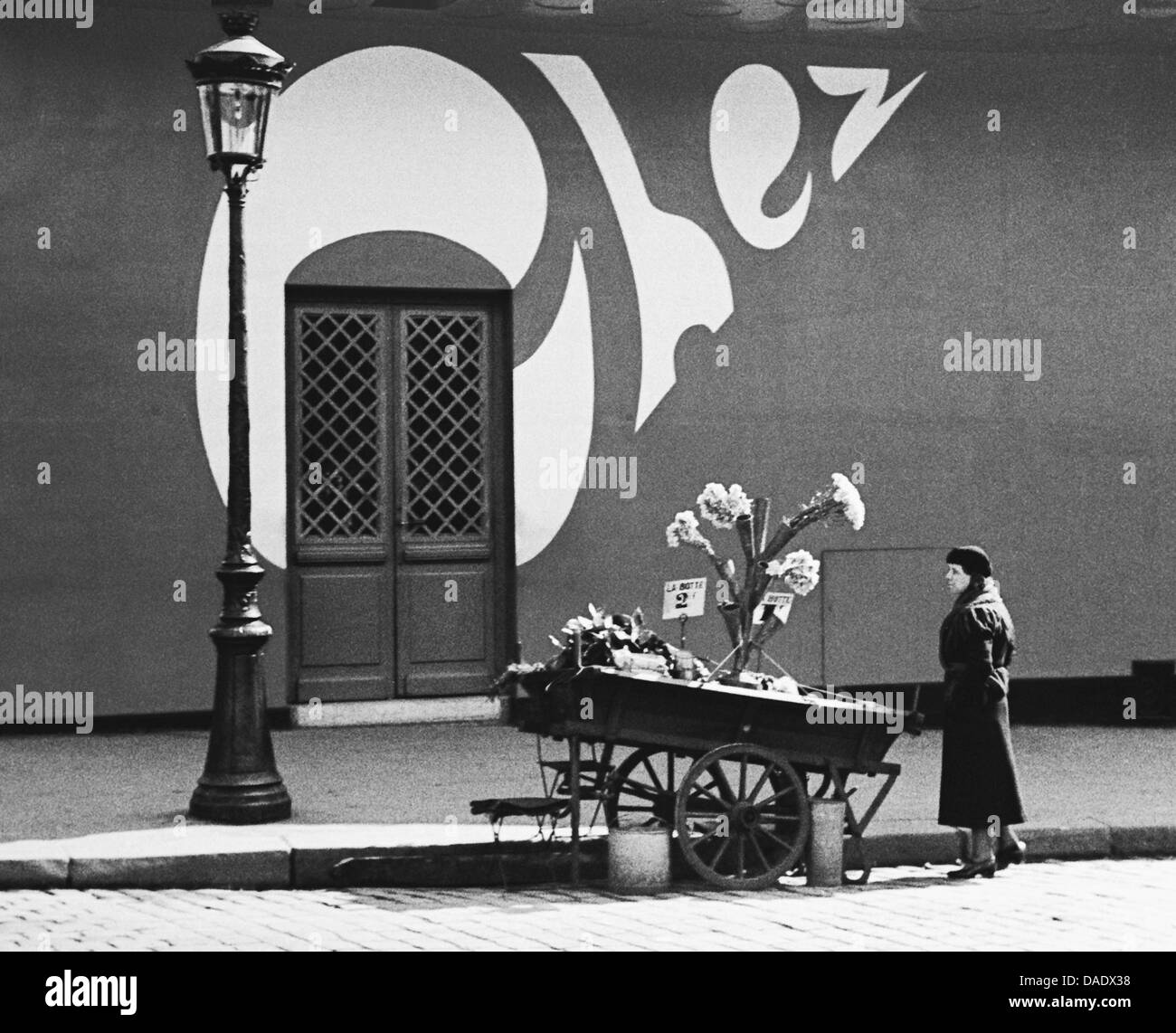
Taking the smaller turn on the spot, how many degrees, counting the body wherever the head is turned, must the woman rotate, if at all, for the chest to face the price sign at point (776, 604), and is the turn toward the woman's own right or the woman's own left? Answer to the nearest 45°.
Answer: approximately 45° to the woman's own left

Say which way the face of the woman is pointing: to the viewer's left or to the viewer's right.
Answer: to the viewer's left

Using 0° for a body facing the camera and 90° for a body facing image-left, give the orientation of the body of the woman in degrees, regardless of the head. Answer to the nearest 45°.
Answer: approximately 90°

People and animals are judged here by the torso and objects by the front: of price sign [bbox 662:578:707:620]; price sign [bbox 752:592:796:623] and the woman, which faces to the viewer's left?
the woman

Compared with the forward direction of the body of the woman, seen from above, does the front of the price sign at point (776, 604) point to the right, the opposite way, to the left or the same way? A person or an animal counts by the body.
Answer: to the left

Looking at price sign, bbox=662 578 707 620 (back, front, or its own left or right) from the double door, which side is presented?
back

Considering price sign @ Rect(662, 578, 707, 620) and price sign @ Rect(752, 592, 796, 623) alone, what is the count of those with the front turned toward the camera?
2

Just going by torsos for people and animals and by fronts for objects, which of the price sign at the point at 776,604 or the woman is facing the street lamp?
the woman
